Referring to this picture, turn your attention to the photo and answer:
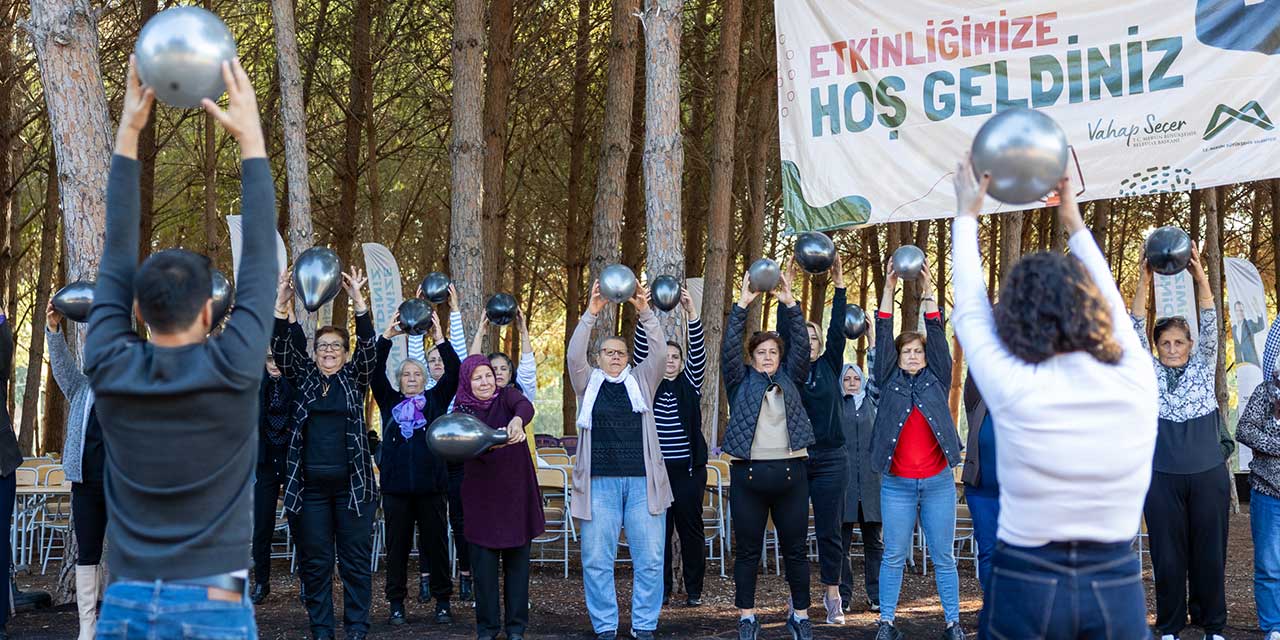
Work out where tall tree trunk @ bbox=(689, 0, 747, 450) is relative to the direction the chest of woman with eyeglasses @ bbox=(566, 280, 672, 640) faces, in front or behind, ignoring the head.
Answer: behind

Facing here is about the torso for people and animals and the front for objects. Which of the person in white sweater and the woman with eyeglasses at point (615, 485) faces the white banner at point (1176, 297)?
the person in white sweater

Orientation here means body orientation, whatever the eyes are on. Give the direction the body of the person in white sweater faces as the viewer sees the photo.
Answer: away from the camera

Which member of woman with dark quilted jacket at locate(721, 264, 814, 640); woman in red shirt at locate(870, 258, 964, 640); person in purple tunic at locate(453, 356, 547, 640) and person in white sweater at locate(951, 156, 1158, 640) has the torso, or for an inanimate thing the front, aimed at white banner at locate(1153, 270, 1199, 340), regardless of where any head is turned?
the person in white sweater

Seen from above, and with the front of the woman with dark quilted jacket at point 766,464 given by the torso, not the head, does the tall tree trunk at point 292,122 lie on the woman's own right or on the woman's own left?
on the woman's own right

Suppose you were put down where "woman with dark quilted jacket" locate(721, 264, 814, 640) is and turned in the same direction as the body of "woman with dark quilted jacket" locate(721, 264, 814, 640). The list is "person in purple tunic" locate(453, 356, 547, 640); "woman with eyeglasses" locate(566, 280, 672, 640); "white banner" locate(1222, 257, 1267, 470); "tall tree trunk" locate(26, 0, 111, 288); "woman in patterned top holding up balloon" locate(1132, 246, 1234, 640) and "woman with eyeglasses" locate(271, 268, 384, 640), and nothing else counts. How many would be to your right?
4

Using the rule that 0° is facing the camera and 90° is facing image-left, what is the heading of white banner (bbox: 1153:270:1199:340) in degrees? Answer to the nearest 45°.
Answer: approximately 0°

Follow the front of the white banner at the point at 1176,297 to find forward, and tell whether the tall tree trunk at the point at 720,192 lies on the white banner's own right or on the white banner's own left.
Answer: on the white banner's own right
